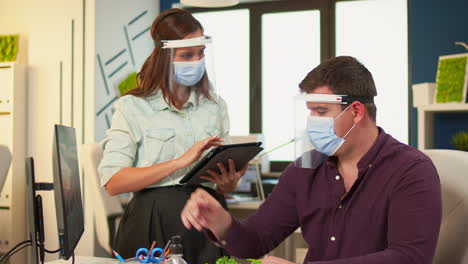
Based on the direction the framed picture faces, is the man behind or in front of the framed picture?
in front

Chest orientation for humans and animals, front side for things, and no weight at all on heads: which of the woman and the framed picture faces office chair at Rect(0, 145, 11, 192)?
the framed picture

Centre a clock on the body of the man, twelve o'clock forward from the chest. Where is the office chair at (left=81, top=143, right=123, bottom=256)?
The office chair is roughly at 3 o'clock from the man.

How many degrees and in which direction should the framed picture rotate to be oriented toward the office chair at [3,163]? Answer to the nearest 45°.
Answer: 0° — it already faces it

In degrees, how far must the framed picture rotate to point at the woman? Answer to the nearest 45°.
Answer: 0° — it already faces them

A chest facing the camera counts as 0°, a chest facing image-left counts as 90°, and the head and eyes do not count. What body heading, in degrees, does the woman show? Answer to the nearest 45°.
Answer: approximately 315°

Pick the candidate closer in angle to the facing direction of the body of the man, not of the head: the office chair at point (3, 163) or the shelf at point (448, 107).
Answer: the office chair

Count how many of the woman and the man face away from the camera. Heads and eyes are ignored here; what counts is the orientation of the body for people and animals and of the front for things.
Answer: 0

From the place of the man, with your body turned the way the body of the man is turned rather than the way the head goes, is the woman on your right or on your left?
on your right

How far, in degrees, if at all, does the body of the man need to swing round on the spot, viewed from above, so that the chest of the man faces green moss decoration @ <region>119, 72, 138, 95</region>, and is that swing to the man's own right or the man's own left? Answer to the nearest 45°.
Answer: approximately 90° to the man's own right

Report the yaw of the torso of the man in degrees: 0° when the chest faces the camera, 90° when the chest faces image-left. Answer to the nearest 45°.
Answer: approximately 45°
